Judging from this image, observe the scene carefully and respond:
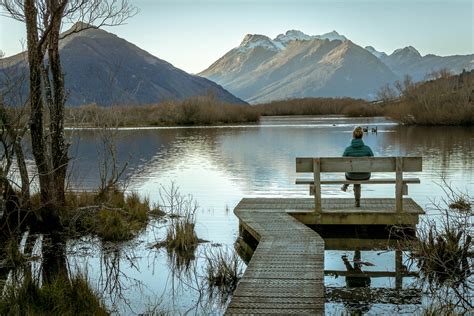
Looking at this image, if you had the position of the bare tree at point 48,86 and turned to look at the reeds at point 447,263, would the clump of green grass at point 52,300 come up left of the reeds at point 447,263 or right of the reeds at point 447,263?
right

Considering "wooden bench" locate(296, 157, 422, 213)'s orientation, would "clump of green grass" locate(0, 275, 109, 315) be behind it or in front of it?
behind

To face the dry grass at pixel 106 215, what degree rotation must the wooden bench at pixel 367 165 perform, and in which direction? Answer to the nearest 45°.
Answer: approximately 90° to its left

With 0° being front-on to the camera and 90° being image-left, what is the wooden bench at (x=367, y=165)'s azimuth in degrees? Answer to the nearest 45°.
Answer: approximately 180°

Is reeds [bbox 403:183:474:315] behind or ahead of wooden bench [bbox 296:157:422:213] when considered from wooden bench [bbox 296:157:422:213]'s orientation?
behind

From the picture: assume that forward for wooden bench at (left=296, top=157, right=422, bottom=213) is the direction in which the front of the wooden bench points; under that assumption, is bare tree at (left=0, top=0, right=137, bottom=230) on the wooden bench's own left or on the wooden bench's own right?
on the wooden bench's own left
